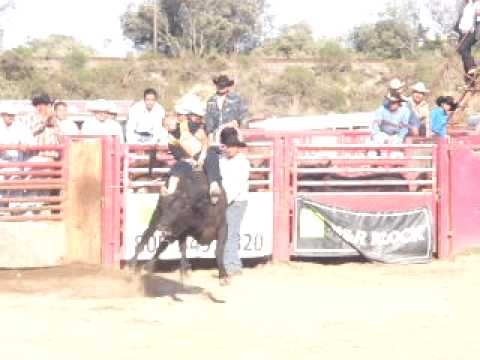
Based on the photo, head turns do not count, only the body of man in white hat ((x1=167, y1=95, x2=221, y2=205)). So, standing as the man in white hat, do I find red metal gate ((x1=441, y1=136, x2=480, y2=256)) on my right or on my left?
on my left

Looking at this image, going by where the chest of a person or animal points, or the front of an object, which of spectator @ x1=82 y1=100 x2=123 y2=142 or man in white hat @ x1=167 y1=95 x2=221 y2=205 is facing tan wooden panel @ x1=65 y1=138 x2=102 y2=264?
the spectator

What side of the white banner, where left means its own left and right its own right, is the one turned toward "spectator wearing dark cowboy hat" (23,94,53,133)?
right
